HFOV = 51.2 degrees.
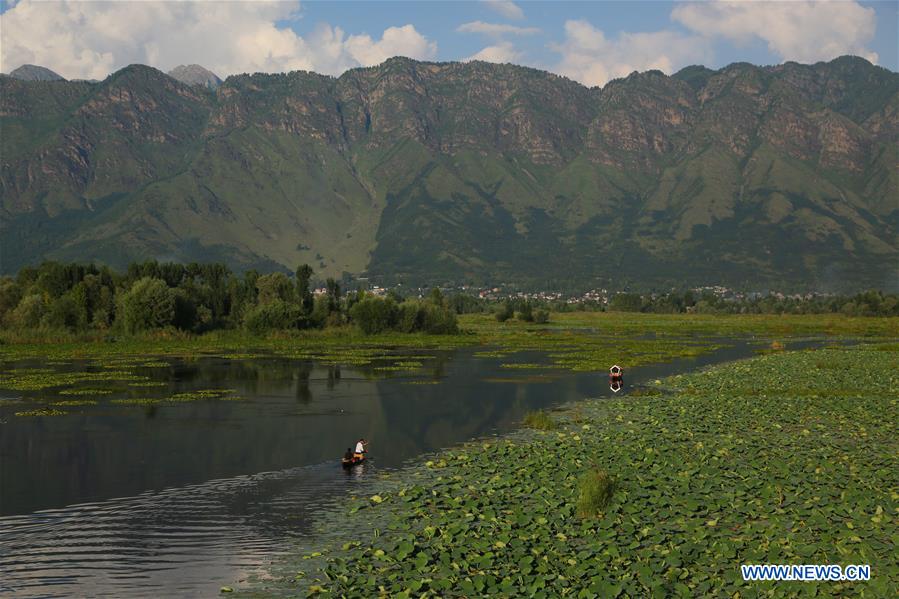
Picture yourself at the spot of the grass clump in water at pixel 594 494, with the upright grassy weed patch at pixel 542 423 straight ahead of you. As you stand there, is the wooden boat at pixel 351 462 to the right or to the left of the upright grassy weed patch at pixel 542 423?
left

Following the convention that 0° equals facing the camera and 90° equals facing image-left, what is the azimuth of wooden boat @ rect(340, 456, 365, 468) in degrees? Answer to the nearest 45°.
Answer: approximately 225°

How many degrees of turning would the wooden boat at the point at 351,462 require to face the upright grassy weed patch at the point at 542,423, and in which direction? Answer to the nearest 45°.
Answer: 0° — it already faces it

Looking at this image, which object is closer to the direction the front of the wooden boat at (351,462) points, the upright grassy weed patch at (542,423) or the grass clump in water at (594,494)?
the upright grassy weed patch

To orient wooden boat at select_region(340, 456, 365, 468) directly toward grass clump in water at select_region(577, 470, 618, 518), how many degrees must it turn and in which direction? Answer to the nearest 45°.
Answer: approximately 90° to its right
